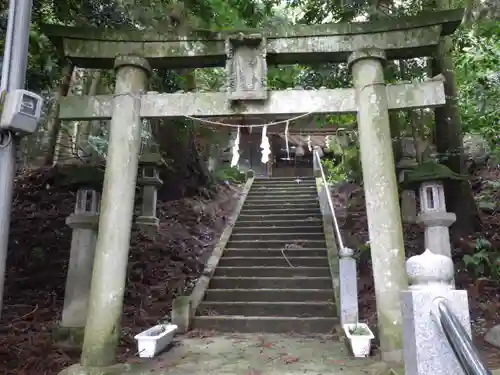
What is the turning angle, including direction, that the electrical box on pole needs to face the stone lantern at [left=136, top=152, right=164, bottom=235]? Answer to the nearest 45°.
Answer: approximately 90° to its left

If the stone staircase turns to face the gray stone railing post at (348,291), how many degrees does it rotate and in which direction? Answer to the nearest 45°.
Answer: approximately 45° to its left

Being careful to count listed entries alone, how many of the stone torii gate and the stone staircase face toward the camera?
2

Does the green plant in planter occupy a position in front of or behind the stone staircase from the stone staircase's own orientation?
in front

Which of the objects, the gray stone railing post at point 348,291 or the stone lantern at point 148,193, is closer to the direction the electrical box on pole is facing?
the gray stone railing post

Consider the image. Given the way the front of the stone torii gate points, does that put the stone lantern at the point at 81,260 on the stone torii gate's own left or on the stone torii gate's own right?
on the stone torii gate's own right

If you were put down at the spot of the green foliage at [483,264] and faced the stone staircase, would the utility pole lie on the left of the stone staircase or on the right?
left

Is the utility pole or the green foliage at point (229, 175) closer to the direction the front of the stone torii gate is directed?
the utility pole

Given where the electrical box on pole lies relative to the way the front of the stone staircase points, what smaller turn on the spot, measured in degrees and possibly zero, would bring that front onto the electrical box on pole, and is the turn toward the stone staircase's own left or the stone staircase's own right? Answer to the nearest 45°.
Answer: approximately 45° to the stone staircase's own right

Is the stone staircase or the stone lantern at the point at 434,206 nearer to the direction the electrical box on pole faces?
the stone lantern
